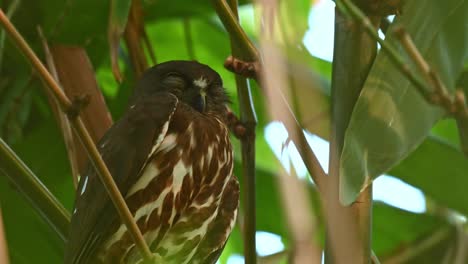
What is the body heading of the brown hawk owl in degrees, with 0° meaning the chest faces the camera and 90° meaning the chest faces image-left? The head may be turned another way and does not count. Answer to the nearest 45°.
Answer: approximately 315°

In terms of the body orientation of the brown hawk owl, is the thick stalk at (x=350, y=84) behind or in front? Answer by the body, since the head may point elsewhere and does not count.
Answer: in front

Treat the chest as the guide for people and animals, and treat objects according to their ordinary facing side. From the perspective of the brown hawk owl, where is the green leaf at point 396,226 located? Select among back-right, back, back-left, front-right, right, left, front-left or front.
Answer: front-left

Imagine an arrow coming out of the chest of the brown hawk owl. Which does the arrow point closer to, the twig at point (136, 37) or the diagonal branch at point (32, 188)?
the diagonal branch

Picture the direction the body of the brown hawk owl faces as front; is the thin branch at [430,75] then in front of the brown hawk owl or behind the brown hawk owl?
in front
